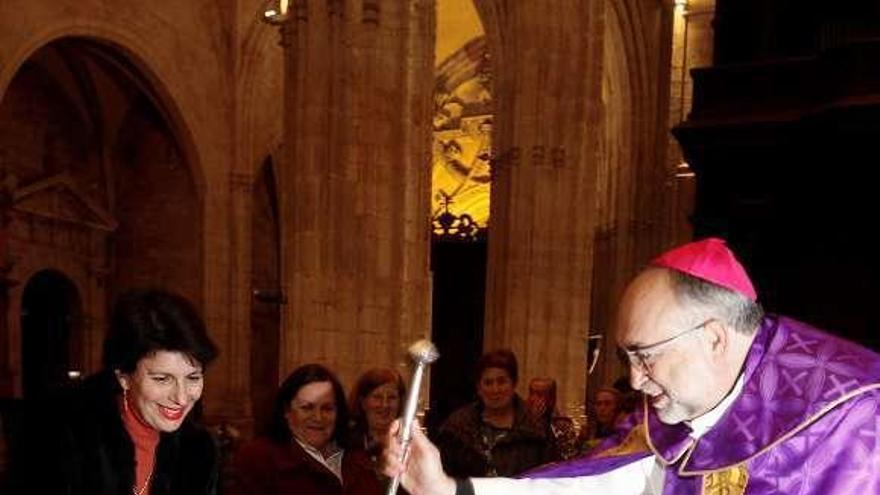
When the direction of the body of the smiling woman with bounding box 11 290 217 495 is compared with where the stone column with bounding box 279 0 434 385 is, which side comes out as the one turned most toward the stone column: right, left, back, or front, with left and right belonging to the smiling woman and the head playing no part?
left

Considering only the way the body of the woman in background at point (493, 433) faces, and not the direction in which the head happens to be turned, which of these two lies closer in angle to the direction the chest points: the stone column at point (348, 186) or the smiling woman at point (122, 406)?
the smiling woman

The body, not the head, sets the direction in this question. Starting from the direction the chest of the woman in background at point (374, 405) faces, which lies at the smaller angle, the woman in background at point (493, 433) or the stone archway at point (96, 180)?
the woman in background

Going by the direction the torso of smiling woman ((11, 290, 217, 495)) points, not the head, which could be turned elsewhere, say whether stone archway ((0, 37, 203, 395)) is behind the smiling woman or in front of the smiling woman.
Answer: behind

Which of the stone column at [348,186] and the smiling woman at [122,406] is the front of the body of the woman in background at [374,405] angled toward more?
the smiling woman

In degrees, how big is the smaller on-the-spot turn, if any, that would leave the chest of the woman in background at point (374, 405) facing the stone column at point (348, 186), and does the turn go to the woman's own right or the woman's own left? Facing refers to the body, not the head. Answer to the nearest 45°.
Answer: approximately 135° to the woman's own left

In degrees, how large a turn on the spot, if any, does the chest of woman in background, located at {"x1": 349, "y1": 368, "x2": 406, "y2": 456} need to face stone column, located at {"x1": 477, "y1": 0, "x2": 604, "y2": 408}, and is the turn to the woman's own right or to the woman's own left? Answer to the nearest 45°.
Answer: approximately 135° to the woman's own left

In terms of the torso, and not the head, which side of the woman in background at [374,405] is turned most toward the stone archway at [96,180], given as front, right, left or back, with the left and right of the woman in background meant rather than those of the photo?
back

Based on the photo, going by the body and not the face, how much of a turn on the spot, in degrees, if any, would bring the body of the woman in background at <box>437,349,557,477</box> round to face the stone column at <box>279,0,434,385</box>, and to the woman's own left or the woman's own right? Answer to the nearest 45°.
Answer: approximately 180°

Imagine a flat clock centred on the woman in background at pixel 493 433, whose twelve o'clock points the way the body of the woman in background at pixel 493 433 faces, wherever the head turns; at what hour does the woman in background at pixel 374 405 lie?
the woman in background at pixel 374 405 is roughly at 2 o'clock from the woman in background at pixel 493 433.

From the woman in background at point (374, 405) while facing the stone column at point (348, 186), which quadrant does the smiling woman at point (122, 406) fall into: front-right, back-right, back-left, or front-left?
back-left

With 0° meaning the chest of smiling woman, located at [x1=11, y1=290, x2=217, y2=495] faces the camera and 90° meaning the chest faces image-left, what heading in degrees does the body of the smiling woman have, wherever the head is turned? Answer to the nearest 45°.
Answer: approximately 315°

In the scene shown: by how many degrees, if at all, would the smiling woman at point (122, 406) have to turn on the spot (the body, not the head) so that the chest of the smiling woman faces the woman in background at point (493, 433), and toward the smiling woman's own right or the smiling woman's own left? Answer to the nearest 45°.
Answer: approximately 90° to the smiling woman's own left

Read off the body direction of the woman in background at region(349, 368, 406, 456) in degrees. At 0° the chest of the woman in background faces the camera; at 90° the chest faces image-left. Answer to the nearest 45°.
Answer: approximately 315°
